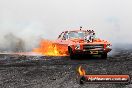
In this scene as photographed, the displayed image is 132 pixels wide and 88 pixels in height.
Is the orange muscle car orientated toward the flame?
no

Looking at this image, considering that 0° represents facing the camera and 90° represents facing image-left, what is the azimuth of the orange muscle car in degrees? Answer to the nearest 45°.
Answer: approximately 315°
